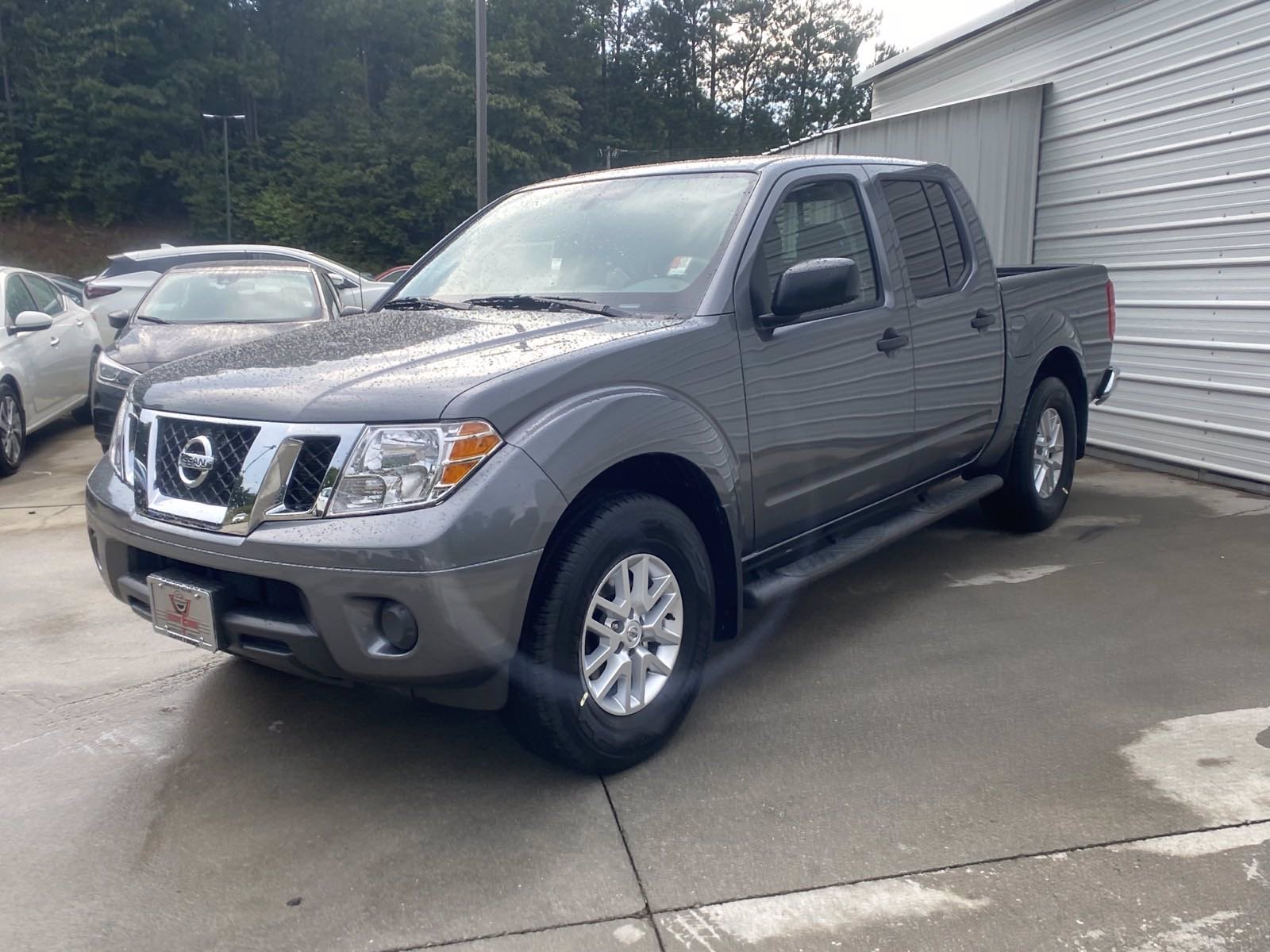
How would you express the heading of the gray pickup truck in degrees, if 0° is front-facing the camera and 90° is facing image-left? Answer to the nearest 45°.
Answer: approximately 45°

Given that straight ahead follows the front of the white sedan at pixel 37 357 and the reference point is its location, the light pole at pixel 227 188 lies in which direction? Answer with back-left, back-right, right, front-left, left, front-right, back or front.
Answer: back-right

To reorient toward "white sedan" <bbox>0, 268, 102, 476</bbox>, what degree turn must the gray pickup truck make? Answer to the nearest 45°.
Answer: approximately 90° to its right

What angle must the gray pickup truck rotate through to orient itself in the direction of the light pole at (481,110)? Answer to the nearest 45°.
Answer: approximately 135° to its right

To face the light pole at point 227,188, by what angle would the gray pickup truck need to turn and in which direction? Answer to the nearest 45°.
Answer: approximately 135° to its right

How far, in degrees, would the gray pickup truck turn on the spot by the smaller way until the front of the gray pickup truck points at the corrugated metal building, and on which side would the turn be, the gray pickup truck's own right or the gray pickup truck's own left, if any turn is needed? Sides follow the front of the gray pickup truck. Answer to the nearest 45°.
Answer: approximately 180°
